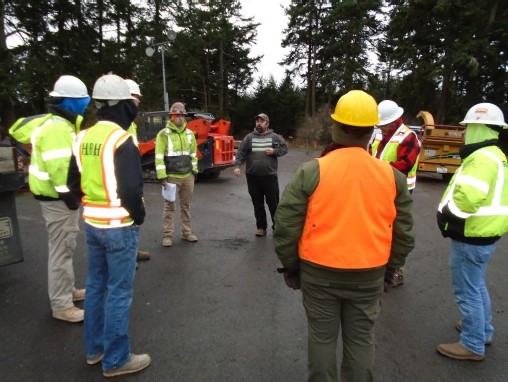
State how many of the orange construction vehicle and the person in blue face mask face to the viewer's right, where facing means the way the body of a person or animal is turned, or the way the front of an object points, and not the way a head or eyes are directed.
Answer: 1

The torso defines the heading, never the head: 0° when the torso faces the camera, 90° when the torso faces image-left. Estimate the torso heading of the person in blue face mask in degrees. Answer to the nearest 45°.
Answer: approximately 270°

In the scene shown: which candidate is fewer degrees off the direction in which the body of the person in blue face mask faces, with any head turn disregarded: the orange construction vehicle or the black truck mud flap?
the orange construction vehicle

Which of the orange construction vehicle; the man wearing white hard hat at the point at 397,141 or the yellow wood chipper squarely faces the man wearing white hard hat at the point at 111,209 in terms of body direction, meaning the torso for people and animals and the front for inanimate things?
the man wearing white hard hat at the point at 397,141

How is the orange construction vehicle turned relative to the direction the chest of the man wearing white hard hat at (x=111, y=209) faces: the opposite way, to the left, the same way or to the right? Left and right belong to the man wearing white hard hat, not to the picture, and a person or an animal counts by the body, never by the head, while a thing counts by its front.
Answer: to the left

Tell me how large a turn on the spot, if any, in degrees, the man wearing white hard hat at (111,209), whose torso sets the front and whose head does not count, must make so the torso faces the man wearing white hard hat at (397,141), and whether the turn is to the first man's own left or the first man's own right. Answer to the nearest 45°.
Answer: approximately 45° to the first man's own right

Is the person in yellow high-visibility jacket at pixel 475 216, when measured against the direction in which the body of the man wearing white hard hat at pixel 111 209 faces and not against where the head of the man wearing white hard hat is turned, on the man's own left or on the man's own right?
on the man's own right

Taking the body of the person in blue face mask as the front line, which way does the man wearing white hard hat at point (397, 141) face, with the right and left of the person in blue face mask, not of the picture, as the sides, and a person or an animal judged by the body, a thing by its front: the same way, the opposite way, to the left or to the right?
the opposite way

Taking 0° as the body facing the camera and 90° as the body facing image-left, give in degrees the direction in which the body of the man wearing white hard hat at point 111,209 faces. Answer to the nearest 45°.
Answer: approximately 225°

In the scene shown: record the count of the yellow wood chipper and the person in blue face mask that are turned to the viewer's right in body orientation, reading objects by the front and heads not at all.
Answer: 1
